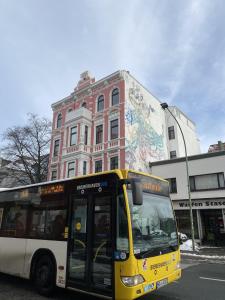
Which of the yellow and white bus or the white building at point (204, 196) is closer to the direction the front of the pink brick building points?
the yellow and white bus

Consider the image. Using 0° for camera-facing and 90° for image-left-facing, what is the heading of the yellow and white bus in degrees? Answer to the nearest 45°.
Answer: approximately 315°

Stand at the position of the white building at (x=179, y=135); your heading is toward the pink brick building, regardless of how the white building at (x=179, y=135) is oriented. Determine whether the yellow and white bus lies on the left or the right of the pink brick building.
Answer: left

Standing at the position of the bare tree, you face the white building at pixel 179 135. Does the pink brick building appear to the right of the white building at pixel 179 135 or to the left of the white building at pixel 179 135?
right

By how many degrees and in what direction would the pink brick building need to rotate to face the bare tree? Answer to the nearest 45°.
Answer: approximately 90° to its right

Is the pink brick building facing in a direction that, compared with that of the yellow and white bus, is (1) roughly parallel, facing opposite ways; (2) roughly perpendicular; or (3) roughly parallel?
roughly perpendicular

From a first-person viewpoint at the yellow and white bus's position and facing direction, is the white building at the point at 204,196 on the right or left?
on its left

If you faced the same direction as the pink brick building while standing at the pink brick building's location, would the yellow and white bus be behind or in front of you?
in front

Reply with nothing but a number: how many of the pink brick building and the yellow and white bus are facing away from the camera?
0

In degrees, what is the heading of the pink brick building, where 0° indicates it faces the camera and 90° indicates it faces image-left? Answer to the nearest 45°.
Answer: approximately 45°

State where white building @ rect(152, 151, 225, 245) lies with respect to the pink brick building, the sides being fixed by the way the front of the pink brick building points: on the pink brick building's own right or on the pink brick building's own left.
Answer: on the pink brick building's own left
